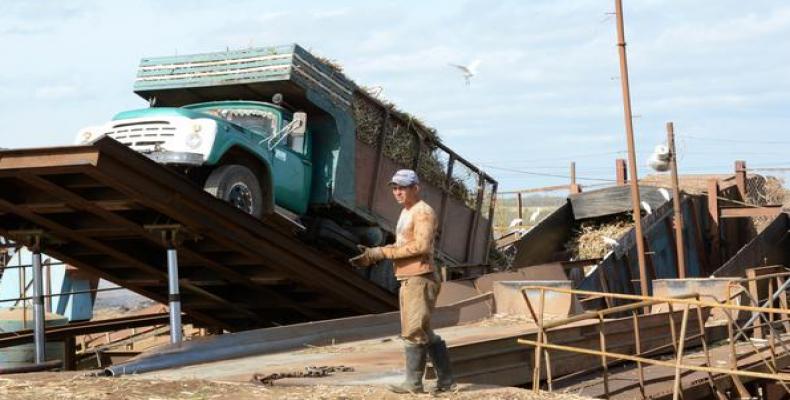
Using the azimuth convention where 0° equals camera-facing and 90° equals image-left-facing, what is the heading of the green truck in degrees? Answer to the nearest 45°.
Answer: approximately 45°

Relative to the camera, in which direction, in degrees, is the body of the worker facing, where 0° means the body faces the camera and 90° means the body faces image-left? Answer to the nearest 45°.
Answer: approximately 90°

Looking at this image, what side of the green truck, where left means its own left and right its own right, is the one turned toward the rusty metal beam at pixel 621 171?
back

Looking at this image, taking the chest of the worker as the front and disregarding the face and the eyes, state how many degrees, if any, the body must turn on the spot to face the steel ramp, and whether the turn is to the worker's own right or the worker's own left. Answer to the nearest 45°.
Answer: approximately 45° to the worker's own right

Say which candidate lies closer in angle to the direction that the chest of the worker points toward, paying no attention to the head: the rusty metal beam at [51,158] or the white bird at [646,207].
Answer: the rusty metal beam

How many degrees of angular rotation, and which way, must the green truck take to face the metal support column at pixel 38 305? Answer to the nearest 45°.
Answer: approximately 45° to its right

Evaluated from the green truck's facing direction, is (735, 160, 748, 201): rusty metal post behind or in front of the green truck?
behind

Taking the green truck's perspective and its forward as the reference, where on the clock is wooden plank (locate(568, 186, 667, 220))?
The wooden plank is roughly at 6 o'clock from the green truck.
